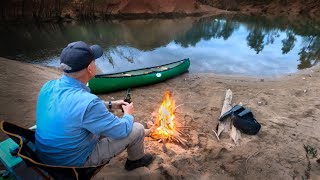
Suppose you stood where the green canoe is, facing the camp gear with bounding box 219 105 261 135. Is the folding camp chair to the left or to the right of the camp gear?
right

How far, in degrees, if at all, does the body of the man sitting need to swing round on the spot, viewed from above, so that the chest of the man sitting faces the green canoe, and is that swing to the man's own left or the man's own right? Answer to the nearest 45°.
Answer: approximately 45° to the man's own left

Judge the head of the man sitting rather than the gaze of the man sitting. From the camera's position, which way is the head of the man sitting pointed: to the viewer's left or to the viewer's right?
to the viewer's right

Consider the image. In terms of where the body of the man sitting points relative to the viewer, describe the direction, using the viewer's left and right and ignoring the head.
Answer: facing away from the viewer and to the right of the viewer
